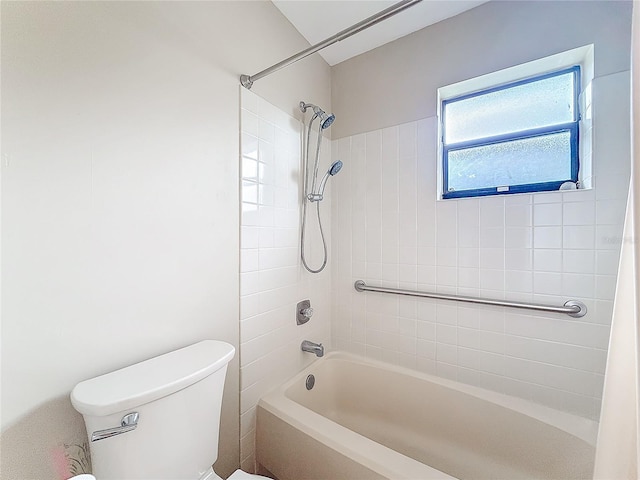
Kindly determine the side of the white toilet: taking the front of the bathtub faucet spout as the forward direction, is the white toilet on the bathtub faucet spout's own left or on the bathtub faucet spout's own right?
on the bathtub faucet spout's own right

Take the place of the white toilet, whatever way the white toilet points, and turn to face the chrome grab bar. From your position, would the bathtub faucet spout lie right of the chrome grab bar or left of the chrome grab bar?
left

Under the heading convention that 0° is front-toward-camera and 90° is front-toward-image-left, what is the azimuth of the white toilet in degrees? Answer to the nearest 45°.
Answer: approximately 315°

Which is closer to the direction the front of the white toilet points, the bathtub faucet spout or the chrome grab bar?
the chrome grab bar

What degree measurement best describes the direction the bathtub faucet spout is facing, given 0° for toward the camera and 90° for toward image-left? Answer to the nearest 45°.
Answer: approximately 315°

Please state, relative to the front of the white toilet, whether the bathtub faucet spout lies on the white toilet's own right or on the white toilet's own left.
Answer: on the white toilet's own left
